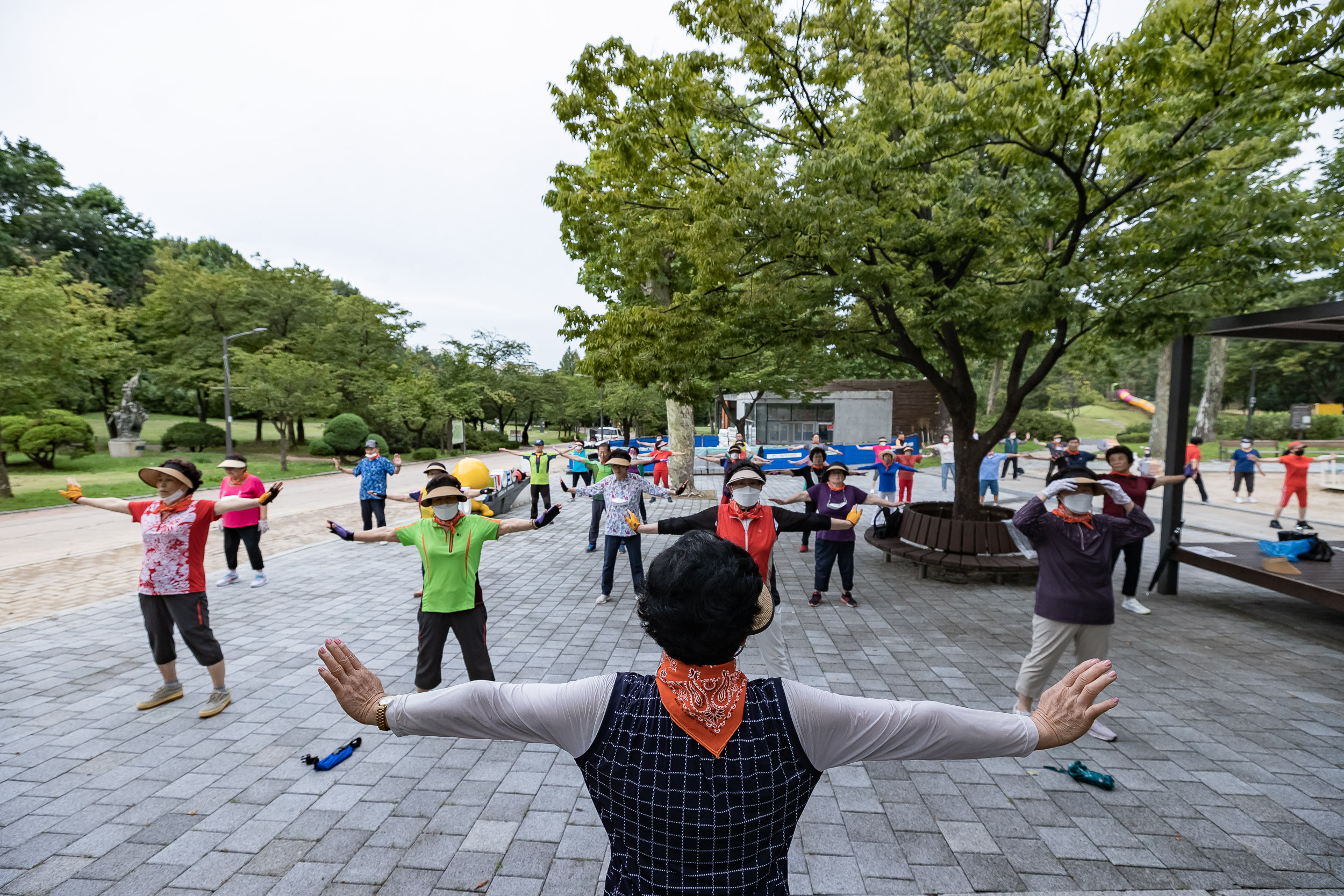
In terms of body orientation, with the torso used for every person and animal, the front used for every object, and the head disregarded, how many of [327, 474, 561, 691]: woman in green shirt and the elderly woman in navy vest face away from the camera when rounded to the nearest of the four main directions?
1

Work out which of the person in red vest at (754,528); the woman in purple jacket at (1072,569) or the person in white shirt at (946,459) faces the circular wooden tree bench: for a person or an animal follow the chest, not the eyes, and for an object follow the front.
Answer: the person in white shirt

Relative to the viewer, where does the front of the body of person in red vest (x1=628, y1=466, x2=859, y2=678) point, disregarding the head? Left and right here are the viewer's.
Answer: facing the viewer

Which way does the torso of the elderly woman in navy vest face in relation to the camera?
away from the camera

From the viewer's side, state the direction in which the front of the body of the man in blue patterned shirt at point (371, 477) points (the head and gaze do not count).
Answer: toward the camera

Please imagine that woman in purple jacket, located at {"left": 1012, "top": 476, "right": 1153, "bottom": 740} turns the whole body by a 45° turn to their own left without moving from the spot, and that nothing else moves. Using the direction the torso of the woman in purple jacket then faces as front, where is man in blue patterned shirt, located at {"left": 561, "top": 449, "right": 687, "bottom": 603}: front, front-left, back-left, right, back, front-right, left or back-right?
back-right

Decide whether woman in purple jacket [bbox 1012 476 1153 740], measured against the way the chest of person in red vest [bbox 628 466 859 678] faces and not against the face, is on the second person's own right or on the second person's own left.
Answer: on the second person's own left

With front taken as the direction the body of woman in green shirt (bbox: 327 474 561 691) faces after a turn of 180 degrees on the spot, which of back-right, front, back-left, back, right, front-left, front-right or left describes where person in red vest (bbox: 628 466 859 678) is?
right

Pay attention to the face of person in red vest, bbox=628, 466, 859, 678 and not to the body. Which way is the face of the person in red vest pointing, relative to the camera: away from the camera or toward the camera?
toward the camera

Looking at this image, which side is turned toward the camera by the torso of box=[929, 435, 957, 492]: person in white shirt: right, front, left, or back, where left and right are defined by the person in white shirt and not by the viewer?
front

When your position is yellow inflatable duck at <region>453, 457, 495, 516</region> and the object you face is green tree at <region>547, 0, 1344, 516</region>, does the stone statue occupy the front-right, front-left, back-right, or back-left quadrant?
back-left

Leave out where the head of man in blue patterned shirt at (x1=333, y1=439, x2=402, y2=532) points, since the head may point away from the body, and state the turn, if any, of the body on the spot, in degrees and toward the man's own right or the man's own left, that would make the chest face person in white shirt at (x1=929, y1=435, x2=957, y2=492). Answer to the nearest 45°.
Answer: approximately 90° to the man's own left

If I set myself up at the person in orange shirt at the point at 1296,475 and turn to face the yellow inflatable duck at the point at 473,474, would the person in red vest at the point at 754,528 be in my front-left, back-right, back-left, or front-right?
front-left

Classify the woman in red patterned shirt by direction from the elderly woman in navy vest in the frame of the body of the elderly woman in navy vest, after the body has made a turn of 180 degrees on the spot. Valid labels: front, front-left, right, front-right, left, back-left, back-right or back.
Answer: back-right

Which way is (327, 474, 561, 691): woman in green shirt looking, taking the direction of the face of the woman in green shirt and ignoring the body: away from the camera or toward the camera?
toward the camera

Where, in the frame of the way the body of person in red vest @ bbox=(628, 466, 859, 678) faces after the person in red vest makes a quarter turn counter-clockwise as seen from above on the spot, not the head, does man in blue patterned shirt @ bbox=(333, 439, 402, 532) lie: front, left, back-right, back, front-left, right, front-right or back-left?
back-left

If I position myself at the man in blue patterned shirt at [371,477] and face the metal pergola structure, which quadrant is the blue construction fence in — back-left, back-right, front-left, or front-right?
front-left

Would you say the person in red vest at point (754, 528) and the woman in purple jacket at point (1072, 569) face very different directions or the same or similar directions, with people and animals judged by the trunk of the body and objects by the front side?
same or similar directions
